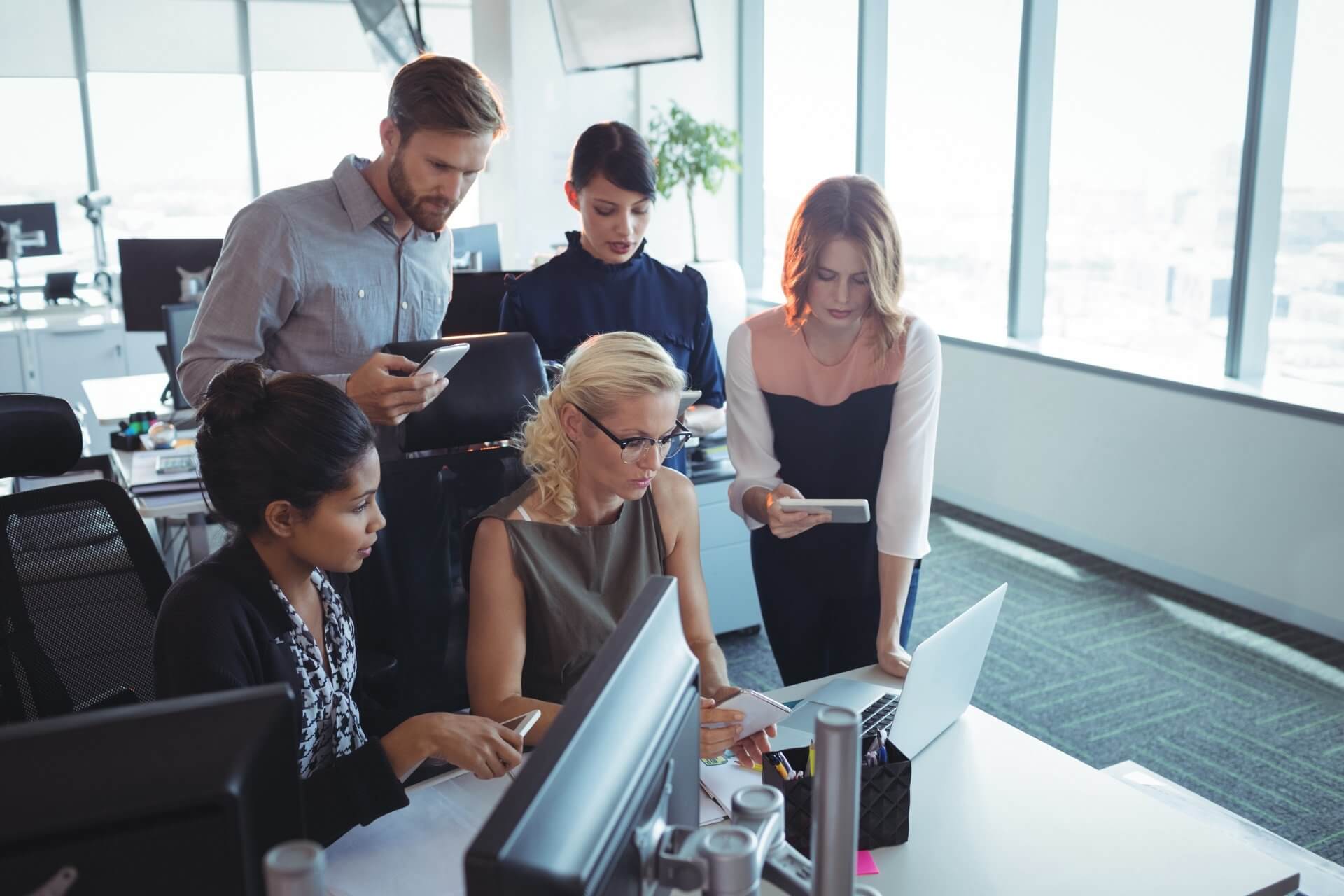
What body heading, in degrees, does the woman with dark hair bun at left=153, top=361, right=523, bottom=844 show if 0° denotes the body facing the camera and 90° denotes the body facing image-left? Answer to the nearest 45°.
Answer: approximately 315°

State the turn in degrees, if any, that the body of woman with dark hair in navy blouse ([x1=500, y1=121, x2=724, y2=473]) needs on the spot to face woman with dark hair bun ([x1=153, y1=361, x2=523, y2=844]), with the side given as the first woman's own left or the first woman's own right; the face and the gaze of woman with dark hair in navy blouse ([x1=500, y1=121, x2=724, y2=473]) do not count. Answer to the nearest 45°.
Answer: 0° — they already face them

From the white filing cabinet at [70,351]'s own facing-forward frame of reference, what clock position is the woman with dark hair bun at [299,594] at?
The woman with dark hair bun is roughly at 12 o'clock from the white filing cabinet.

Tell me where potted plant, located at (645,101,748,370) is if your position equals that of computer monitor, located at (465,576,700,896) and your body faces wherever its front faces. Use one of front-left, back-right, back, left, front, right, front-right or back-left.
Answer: front-right

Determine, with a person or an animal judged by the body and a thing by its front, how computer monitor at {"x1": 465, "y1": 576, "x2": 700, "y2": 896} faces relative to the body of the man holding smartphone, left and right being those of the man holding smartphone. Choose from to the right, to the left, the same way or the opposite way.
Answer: the opposite way

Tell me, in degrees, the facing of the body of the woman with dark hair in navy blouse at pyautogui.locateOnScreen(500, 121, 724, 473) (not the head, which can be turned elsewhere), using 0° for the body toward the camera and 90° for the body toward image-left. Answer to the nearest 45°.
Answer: approximately 0°

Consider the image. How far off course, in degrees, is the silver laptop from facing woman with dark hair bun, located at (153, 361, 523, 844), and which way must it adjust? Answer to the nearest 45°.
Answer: approximately 45° to its left

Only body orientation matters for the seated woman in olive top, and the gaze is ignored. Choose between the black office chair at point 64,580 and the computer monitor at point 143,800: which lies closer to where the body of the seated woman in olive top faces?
the computer monitor

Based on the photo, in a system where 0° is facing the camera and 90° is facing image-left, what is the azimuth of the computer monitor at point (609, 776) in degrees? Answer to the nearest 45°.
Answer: approximately 135°

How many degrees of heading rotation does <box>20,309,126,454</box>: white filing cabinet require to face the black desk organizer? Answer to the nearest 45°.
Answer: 0° — it already faces it

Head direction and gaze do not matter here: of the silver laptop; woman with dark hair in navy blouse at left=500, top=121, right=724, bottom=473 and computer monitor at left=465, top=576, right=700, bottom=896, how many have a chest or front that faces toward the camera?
1
